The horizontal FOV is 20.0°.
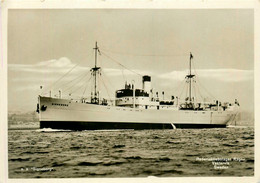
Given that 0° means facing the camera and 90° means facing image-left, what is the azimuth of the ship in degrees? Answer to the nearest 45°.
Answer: approximately 45°
